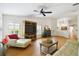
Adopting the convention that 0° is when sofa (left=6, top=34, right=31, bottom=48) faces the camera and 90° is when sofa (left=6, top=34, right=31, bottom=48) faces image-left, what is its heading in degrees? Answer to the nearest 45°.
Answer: approximately 315°
